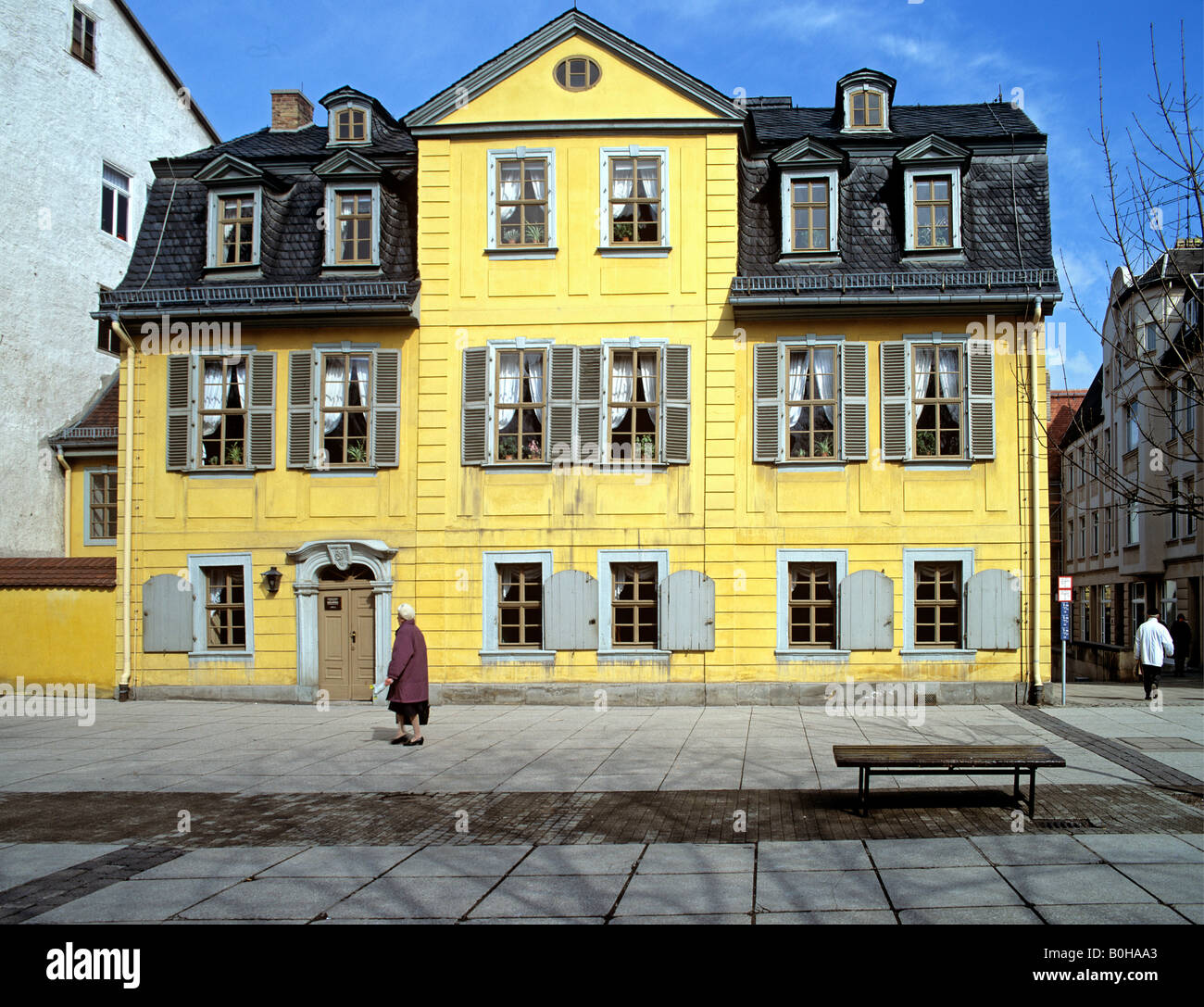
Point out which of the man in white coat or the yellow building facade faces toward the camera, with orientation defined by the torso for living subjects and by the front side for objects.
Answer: the yellow building facade

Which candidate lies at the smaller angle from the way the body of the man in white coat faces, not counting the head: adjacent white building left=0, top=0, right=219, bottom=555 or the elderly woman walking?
the adjacent white building

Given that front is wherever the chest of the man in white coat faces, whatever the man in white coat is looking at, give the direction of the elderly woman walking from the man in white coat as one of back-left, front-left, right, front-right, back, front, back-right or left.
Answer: back-left

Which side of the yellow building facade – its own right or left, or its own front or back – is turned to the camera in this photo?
front

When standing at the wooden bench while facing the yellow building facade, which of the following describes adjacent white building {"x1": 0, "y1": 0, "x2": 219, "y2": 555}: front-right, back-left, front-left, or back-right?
front-left

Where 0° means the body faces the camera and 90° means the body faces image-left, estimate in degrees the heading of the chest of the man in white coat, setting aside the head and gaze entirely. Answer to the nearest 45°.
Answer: approximately 180°

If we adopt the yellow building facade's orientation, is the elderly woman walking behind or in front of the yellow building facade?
in front

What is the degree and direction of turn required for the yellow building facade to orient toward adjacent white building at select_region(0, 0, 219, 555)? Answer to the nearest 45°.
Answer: approximately 135° to its right

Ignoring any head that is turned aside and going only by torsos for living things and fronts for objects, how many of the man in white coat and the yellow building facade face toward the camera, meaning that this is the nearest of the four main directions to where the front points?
1

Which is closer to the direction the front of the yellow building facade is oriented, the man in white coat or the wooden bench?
the wooden bench

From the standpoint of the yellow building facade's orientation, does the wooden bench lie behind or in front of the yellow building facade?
in front

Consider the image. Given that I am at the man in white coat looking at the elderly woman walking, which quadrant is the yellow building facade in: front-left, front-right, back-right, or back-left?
front-right
